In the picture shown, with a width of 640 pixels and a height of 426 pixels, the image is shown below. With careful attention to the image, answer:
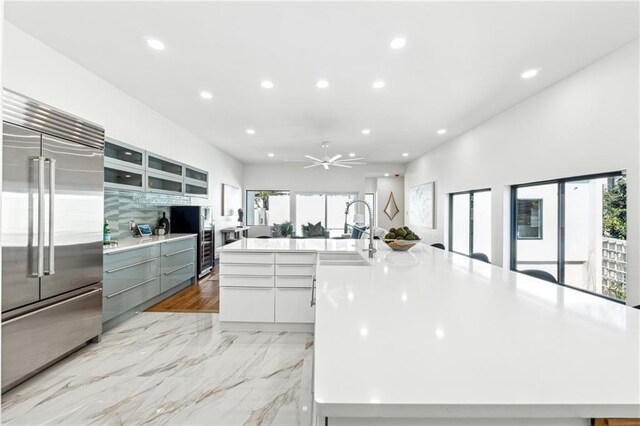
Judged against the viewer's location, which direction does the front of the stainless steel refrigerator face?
facing the viewer and to the right of the viewer

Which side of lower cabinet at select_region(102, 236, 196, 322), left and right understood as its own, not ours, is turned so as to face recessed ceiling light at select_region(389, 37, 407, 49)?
front

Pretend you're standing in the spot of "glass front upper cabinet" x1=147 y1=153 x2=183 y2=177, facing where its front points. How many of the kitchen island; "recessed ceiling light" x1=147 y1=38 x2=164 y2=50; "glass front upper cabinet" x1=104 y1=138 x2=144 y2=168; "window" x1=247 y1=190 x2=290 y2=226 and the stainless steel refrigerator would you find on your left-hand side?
1

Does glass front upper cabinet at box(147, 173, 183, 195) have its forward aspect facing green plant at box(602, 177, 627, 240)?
yes

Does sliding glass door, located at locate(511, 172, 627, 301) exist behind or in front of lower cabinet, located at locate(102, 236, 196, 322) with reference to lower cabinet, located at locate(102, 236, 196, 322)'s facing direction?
in front

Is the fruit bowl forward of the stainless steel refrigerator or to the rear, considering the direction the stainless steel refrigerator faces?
forward

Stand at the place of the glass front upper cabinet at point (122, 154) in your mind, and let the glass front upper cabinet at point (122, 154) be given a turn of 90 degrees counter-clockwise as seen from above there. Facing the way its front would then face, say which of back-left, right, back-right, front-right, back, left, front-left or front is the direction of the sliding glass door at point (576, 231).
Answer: right

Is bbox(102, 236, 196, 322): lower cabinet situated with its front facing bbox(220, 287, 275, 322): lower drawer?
yes

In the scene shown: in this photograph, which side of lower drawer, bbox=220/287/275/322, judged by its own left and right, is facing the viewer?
front

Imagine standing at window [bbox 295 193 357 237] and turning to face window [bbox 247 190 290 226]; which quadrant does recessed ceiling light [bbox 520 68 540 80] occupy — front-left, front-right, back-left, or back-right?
back-left

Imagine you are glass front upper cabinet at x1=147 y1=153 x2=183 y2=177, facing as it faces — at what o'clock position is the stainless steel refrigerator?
The stainless steel refrigerator is roughly at 2 o'clock from the glass front upper cabinet.
